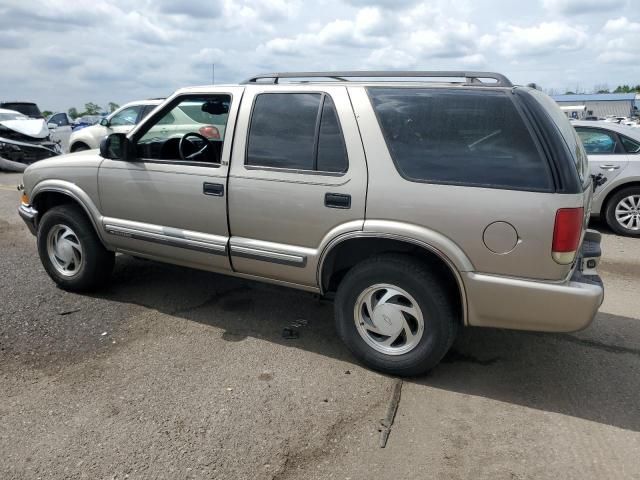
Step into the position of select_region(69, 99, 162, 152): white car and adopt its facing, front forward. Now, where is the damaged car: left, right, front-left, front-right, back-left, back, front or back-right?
front-right

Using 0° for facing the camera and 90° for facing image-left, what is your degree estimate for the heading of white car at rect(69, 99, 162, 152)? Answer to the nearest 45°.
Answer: approximately 90°

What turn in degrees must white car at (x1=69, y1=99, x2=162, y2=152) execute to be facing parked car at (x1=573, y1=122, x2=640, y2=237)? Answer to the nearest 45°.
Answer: approximately 135° to its left

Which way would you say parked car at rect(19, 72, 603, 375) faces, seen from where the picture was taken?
facing away from the viewer and to the left of the viewer

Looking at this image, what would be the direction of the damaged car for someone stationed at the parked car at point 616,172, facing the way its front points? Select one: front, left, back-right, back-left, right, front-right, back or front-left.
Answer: front

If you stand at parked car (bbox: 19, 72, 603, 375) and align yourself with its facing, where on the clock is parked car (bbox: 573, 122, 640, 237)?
parked car (bbox: 573, 122, 640, 237) is roughly at 3 o'clock from parked car (bbox: 19, 72, 603, 375).

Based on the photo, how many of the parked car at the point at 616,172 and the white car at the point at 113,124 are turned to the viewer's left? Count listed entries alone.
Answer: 2

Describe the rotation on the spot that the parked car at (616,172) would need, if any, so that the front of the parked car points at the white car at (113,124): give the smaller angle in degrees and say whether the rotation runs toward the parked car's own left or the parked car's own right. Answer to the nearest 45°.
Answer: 0° — it already faces it

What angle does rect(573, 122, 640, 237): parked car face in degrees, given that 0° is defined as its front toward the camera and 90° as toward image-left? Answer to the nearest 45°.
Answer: approximately 90°

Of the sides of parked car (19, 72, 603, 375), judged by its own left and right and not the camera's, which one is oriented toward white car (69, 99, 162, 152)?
front

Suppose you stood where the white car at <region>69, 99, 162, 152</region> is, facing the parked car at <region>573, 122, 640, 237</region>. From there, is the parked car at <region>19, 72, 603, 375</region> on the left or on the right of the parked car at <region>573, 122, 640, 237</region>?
right

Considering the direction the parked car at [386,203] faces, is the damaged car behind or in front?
in front
